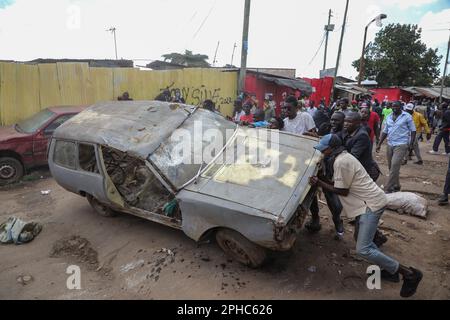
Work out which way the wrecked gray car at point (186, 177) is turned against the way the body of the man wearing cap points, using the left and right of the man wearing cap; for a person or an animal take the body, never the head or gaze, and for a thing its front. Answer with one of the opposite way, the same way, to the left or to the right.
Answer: the opposite way

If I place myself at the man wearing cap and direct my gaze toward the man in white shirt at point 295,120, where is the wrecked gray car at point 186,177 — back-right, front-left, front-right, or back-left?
front-left

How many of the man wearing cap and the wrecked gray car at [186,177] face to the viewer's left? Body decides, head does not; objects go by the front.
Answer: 1

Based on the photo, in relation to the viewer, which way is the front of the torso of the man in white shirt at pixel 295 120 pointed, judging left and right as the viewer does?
facing the viewer and to the left of the viewer

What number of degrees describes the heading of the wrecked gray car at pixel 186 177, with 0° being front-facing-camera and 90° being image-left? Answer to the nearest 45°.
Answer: approximately 315°

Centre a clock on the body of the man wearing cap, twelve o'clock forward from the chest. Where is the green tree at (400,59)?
The green tree is roughly at 3 o'clock from the man wearing cap.

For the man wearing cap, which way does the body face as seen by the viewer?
to the viewer's left

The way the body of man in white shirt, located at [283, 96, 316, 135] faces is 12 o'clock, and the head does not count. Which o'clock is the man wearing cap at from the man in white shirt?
The man wearing cap is roughly at 10 o'clock from the man in white shirt.

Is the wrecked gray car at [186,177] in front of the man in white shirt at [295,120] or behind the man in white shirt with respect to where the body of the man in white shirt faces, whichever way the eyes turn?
in front

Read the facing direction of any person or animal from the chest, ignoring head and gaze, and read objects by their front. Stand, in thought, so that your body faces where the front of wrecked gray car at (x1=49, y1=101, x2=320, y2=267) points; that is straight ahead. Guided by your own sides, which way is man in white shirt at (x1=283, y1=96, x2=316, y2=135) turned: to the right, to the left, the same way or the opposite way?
to the right

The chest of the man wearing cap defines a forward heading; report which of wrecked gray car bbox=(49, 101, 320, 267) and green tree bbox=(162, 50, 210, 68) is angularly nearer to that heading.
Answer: the wrecked gray car

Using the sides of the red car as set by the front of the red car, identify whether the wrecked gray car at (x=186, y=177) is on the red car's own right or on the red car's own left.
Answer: on the red car's own left
